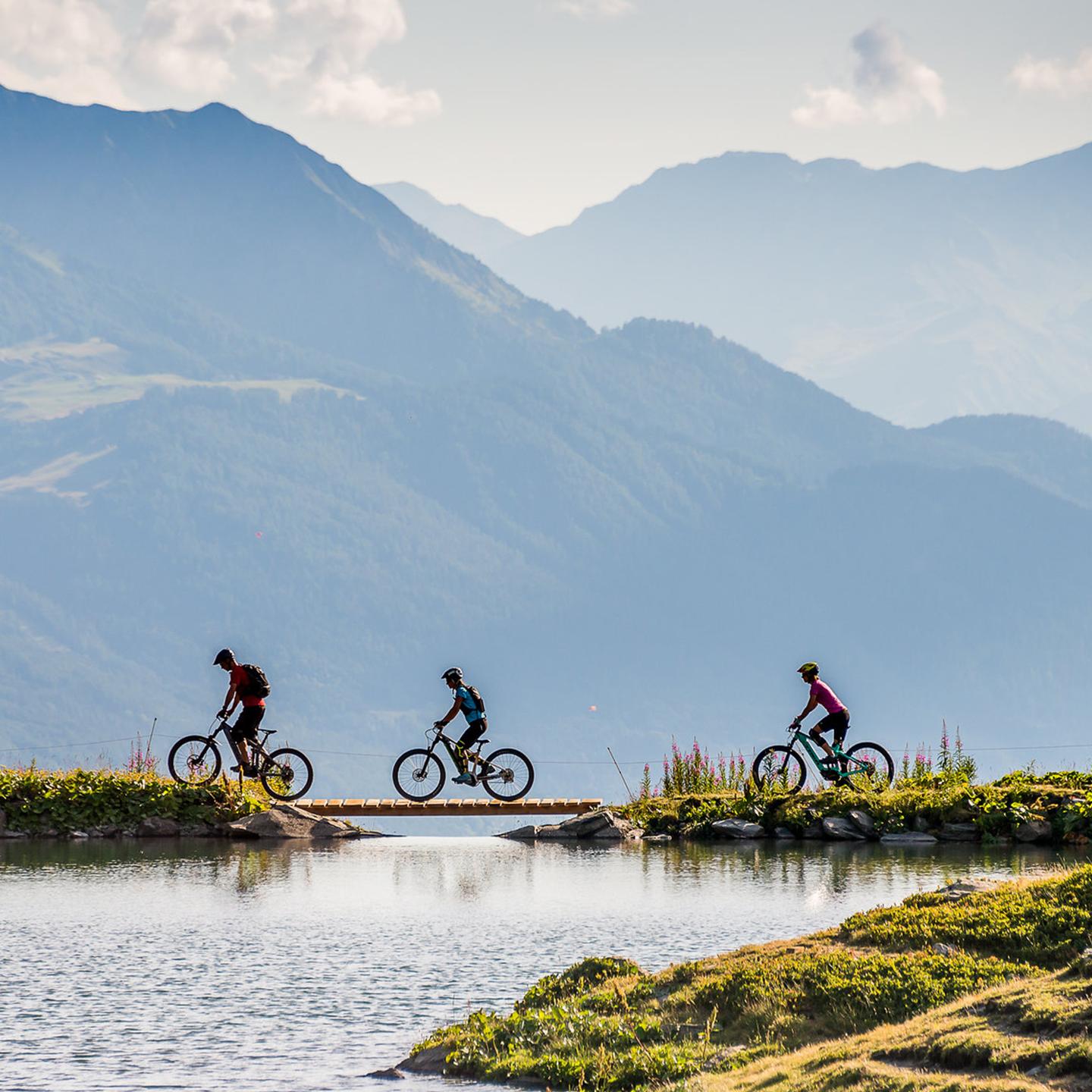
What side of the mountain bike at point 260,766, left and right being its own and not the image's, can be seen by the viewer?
left

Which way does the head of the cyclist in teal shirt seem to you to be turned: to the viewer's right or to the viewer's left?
to the viewer's left

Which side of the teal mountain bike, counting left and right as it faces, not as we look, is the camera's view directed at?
left

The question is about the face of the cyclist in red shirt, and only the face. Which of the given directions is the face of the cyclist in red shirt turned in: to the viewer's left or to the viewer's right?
to the viewer's left

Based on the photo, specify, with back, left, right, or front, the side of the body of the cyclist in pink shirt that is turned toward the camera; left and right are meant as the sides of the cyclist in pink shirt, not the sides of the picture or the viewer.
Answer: left

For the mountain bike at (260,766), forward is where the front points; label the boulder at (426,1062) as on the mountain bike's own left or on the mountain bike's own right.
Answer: on the mountain bike's own left

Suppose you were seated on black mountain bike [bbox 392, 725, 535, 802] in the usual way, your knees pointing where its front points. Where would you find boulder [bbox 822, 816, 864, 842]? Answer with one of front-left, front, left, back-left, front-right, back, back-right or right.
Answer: back-left

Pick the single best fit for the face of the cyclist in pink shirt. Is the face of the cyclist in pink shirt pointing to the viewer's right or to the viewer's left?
to the viewer's left

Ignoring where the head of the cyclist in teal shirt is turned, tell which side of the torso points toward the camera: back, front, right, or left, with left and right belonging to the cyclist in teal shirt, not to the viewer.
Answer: left
